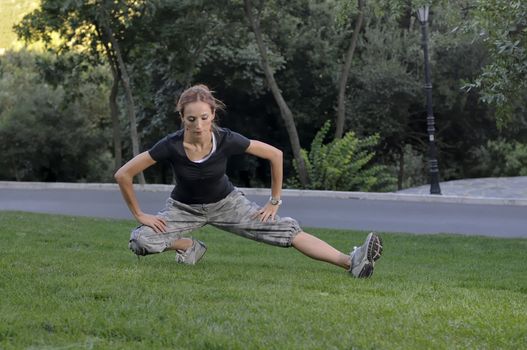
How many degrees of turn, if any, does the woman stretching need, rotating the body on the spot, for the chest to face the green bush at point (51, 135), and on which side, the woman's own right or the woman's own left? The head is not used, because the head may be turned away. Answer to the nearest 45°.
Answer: approximately 180°

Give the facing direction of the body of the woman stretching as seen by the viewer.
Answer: toward the camera

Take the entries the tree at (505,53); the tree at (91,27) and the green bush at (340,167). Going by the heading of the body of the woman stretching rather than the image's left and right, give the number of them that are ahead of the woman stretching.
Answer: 0

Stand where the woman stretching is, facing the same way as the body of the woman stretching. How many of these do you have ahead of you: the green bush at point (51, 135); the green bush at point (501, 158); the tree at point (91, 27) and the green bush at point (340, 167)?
0

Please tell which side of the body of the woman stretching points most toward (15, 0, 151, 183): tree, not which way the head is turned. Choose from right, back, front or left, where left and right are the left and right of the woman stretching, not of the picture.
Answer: back

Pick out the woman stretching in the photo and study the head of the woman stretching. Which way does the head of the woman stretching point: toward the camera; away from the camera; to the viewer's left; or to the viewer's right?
toward the camera

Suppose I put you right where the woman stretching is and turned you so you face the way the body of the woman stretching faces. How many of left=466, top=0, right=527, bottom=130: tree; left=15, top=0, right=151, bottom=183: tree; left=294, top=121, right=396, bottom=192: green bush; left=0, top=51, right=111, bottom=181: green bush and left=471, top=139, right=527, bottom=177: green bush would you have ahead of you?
0

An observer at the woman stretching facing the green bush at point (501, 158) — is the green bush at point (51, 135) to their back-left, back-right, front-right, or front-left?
front-left

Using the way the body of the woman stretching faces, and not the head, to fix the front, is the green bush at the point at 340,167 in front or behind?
behind

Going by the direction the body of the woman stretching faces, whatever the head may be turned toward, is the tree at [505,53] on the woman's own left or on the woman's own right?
on the woman's own left

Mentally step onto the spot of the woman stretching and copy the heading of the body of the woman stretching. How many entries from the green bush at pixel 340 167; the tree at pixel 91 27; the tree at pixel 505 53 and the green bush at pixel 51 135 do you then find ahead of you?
0

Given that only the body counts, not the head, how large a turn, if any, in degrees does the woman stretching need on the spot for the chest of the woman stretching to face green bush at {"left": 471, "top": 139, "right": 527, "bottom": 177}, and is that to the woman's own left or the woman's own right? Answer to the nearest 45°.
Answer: approximately 135° to the woman's own left
